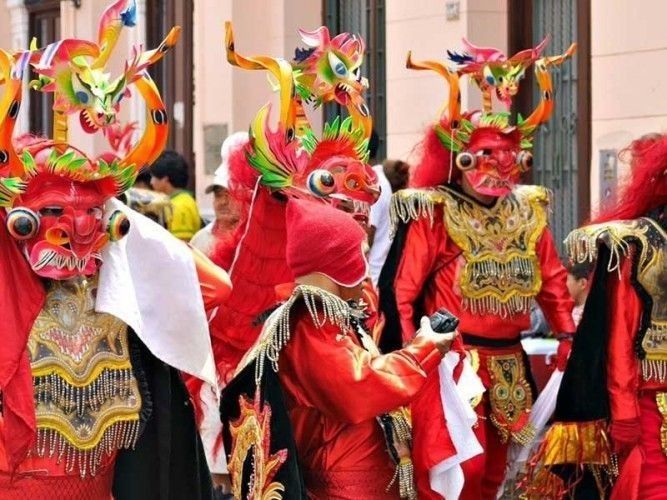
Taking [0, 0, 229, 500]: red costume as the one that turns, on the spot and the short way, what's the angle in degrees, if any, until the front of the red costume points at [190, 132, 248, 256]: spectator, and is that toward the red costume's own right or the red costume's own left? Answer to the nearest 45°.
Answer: approximately 180°

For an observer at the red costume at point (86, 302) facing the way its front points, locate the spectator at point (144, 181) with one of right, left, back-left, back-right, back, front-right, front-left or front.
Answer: back

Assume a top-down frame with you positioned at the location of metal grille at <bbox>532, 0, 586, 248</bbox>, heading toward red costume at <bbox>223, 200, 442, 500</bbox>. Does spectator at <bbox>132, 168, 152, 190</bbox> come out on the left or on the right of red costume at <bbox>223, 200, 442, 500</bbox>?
right

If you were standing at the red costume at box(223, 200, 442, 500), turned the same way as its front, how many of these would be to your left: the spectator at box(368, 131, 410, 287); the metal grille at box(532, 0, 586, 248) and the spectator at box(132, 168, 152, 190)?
3

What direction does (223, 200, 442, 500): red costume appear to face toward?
to the viewer's right

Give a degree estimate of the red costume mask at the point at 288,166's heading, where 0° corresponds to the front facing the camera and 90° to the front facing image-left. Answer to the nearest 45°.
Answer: approximately 315°

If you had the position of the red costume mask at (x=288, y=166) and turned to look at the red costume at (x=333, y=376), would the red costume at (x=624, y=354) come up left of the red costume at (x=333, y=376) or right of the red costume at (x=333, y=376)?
left

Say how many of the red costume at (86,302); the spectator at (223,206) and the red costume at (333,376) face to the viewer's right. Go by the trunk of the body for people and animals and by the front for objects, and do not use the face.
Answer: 1

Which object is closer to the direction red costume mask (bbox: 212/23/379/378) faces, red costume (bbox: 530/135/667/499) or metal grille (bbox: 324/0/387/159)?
the red costume

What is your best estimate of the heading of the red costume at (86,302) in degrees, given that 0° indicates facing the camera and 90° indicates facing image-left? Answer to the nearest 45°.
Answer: approximately 0°

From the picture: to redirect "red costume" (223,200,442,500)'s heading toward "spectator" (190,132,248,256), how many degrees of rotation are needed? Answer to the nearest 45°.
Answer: approximately 90° to its left
